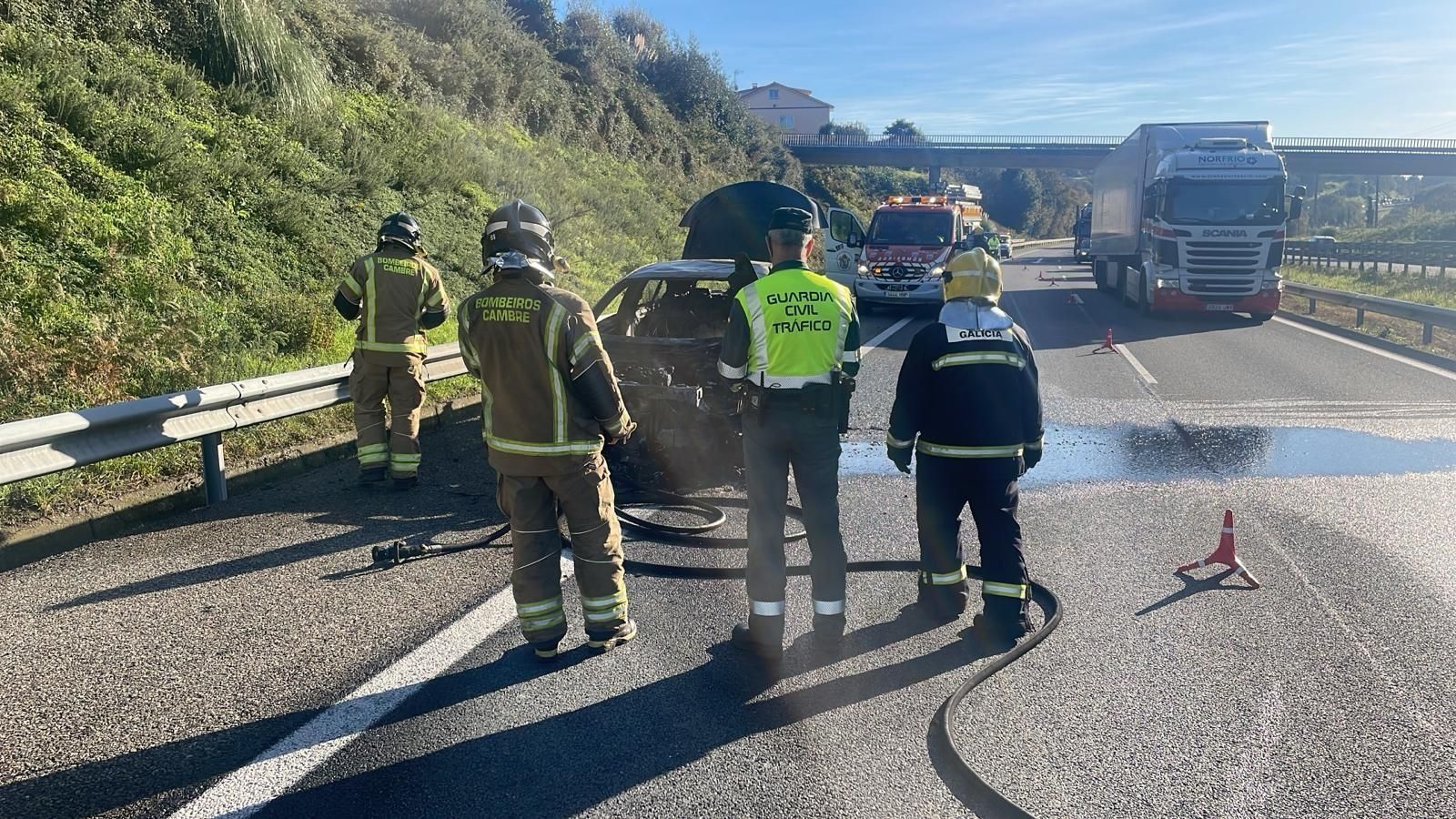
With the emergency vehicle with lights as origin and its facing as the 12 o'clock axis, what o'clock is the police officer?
The police officer is roughly at 12 o'clock from the emergency vehicle with lights.

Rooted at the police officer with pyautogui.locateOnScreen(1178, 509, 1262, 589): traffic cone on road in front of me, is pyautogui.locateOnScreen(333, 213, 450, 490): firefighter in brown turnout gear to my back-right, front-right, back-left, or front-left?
back-left

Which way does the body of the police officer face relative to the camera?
away from the camera

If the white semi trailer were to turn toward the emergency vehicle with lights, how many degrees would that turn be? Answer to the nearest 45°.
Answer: approximately 90° to its right

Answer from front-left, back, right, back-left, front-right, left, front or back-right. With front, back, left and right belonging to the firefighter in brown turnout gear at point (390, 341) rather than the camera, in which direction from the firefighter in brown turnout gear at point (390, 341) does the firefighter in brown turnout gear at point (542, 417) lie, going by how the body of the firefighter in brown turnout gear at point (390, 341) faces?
back

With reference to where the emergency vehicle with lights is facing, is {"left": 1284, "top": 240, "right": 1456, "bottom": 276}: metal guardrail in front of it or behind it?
behind

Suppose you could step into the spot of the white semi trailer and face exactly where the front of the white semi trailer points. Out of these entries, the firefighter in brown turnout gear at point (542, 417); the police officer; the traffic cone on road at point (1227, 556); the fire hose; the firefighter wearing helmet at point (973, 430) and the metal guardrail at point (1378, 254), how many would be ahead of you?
5

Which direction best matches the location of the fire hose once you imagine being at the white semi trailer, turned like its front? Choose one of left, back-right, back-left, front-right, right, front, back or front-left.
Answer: front

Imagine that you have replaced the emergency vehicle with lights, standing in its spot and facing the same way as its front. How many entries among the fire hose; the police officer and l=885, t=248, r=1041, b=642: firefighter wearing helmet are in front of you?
3

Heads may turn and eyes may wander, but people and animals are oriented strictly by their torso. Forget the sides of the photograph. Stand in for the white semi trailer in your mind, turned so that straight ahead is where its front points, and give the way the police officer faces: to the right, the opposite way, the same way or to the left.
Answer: the opposite way

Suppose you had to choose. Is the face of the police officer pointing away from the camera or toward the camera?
away from the camera

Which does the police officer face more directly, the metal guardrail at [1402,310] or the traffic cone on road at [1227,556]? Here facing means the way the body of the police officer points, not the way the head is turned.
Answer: the metal guardrail
